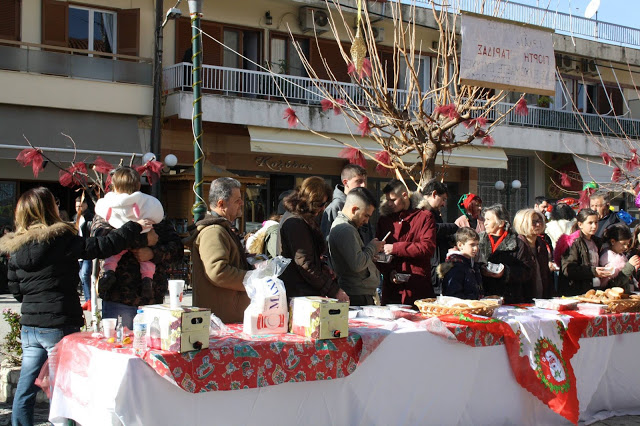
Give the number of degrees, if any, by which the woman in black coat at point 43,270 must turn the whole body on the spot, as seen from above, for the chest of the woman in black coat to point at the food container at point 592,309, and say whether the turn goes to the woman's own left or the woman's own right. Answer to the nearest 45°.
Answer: approximately 45° to the woman's own right

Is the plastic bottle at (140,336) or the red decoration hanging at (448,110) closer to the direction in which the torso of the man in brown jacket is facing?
the red decoration hanging

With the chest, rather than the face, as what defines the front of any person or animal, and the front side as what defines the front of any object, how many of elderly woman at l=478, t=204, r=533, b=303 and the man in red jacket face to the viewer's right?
0

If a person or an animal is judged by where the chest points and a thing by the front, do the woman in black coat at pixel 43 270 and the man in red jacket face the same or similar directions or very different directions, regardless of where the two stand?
very different directions

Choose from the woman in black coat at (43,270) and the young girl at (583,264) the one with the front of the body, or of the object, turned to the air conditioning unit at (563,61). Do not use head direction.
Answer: the woman in black coat

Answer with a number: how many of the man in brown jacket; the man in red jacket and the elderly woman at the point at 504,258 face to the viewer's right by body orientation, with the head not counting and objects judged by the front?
1

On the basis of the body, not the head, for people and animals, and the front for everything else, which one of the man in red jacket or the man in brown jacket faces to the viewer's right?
the man in brown jacket

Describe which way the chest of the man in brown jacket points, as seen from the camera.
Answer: to the viewer's right

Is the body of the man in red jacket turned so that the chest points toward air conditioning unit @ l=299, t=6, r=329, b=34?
no

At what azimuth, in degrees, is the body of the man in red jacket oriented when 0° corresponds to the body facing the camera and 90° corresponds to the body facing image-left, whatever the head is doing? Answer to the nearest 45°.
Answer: approximately 45°

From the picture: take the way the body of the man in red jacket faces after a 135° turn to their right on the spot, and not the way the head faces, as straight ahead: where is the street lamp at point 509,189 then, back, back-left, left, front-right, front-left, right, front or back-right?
front

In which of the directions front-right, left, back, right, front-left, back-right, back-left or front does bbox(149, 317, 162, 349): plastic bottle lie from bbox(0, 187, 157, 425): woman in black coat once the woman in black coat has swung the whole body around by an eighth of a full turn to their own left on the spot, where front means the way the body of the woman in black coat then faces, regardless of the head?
back-right

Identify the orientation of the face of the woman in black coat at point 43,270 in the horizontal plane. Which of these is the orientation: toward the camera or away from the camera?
away from the camera

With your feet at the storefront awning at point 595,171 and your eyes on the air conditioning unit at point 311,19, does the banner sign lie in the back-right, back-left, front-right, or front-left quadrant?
front-left

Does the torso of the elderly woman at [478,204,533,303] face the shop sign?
no

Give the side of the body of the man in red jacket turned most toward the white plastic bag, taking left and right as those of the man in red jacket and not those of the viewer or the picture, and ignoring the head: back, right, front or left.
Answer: front

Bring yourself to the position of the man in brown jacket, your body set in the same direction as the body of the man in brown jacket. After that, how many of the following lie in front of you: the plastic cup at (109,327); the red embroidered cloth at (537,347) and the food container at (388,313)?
2
